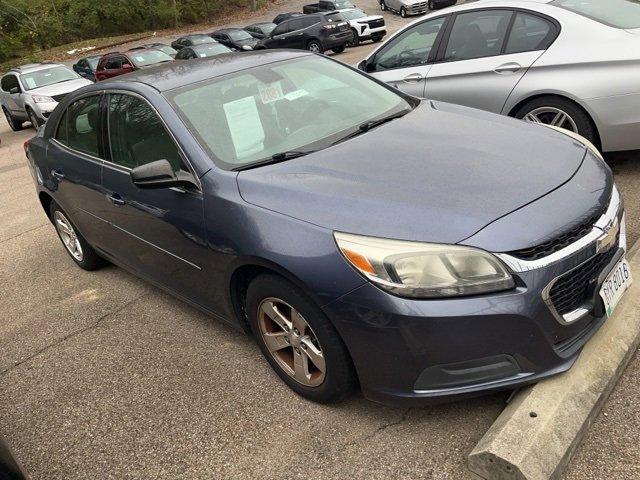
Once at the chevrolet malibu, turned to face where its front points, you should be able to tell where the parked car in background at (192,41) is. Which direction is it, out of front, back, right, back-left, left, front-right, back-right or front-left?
back-left

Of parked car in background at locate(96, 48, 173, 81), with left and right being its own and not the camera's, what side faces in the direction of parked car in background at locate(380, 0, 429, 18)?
left

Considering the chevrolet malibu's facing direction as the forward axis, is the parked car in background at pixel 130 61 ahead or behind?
behind

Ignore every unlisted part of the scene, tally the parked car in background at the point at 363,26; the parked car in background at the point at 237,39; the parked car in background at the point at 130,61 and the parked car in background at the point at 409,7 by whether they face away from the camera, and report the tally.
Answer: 0

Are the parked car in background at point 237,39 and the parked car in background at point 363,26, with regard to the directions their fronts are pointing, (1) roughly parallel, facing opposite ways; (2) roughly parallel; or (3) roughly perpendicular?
roughly parallel

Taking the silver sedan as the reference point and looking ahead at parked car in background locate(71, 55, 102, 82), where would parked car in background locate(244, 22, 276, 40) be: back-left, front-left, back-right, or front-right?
front-right

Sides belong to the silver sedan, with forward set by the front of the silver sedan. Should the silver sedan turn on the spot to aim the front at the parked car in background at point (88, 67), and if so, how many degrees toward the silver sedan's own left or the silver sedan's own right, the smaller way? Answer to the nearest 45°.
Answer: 0° — it already faces it

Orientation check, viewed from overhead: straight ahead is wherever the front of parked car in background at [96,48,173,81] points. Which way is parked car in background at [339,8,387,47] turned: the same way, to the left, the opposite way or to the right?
the same way

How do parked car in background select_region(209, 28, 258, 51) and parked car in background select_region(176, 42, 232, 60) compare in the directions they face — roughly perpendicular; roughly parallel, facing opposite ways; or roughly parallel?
roughly parallel

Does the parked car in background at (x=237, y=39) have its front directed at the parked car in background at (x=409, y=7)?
no

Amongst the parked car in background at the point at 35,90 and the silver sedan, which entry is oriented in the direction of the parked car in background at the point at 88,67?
the silver sedan

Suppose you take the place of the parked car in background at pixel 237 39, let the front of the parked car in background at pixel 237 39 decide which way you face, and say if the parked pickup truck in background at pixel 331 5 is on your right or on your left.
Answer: on your left

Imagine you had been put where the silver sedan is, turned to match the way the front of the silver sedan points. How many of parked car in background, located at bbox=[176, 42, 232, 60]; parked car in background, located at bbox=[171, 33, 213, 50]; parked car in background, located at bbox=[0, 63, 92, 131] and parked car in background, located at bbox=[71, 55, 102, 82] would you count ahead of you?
4

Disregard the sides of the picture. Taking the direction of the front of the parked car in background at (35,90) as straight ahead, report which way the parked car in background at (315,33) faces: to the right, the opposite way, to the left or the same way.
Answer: the opposite way

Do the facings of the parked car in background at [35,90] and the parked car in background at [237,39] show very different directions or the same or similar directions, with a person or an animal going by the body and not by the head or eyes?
same or similar directions
